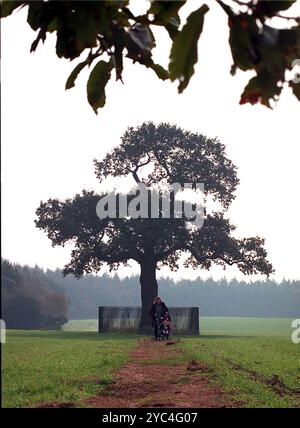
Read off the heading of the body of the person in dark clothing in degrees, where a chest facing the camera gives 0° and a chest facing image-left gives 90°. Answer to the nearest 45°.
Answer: approximately 0°

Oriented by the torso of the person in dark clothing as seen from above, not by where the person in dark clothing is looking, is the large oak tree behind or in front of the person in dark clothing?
behind
